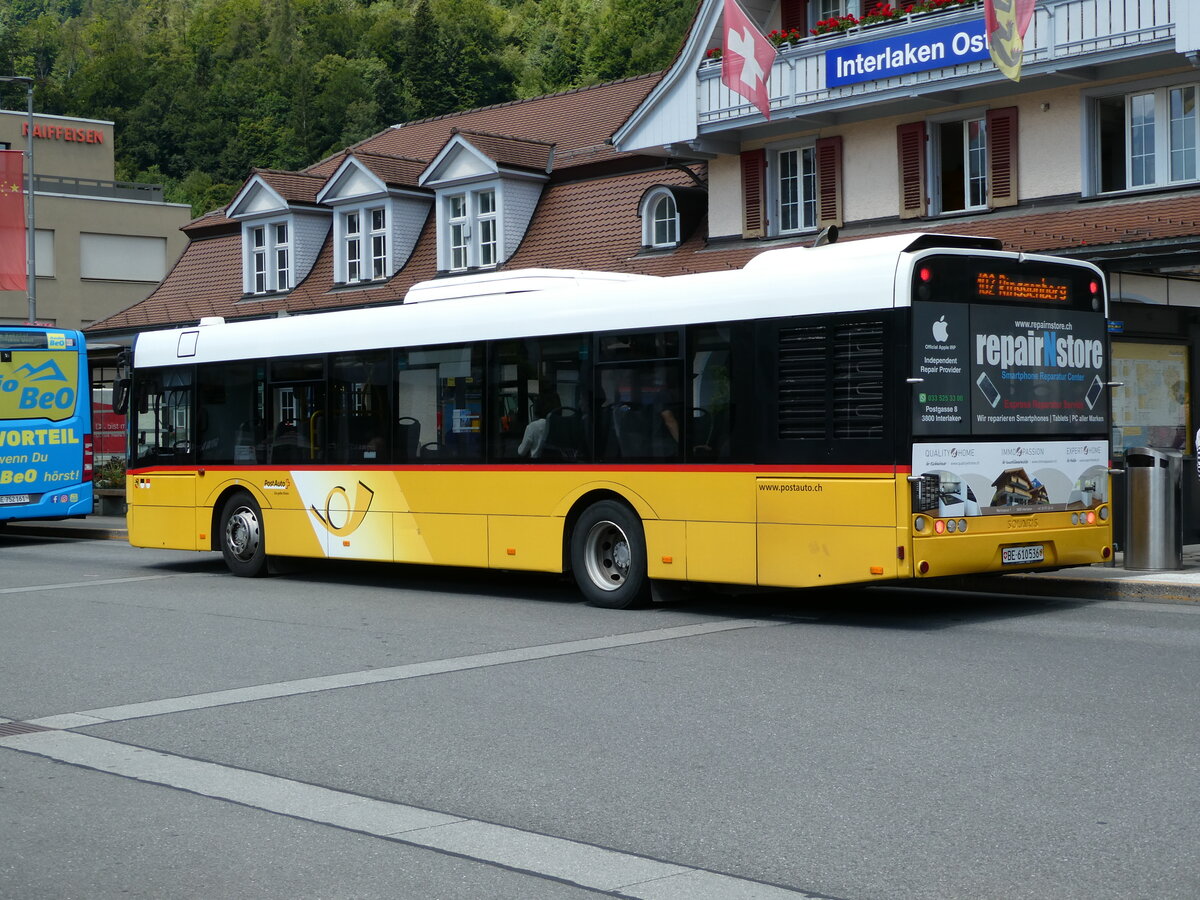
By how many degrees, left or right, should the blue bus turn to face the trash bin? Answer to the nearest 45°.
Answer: approximately 135° to its right

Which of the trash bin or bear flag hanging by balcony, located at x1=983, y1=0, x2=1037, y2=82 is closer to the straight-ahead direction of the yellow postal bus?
the bear flag hanging by balcony

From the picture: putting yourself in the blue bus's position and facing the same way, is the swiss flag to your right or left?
on your right

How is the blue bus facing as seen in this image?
away from the camera

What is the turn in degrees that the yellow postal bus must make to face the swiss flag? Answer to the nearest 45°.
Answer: approximately 45° to its right

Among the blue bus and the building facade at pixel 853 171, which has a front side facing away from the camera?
the blue bus

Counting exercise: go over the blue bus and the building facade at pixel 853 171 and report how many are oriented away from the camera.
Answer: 1

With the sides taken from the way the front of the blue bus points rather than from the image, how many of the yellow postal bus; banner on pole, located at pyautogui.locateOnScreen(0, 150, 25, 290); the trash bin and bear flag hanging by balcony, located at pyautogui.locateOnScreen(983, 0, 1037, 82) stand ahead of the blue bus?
1

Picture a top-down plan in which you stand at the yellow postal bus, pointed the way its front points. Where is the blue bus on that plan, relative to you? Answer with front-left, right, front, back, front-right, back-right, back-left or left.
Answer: front

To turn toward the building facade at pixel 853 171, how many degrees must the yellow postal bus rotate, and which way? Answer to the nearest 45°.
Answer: approximately 45° to its right

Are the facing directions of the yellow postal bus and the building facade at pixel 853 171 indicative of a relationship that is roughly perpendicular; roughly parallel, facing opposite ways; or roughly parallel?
roughly perpendicular

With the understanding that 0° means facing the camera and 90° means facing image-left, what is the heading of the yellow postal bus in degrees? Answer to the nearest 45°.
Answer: approximately 135°

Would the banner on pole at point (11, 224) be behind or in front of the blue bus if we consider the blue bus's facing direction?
in front

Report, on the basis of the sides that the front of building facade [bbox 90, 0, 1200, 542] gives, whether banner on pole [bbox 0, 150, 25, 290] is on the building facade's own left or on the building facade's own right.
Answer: on the building facade's own right

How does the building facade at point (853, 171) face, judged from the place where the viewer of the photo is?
facing the viewer and to the left of the viewer
